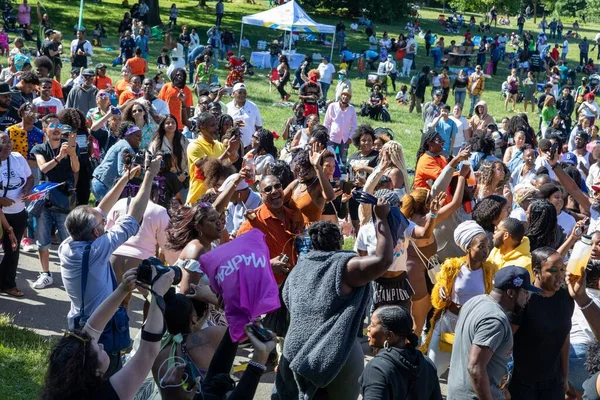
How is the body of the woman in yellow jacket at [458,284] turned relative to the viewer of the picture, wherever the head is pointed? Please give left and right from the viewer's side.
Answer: facing the viewer and to the right of the viewer

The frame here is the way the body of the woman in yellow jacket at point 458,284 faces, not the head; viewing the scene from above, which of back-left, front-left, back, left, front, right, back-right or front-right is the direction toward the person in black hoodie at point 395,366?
front-right

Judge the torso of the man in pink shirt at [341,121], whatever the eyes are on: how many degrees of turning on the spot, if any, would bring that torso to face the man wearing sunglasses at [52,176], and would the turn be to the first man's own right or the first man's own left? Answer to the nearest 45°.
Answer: approximately 45° to the first man's own right

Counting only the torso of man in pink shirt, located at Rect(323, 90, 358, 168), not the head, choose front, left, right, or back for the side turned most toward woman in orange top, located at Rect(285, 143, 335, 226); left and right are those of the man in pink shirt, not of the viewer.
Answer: front

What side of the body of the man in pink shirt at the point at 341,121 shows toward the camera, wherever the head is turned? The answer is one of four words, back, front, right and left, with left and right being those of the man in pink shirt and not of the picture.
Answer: front

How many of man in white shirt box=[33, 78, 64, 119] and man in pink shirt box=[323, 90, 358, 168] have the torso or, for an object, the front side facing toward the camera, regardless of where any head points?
2

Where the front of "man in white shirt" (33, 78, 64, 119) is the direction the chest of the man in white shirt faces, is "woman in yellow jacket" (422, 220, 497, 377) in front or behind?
in front

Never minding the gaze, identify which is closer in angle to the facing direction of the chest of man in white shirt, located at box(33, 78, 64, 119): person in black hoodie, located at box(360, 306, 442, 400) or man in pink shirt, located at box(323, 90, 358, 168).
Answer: the person in black hoodie

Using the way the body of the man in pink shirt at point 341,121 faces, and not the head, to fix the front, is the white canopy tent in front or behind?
behind

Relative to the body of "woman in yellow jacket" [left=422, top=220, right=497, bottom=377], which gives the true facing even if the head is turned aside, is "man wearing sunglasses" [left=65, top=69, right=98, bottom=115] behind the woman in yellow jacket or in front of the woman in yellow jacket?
behind

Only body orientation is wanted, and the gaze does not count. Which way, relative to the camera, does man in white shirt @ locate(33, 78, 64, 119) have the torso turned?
toward the camera

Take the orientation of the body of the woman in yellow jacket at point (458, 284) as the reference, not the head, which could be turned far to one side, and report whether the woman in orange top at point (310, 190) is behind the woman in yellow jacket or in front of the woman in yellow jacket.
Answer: behind

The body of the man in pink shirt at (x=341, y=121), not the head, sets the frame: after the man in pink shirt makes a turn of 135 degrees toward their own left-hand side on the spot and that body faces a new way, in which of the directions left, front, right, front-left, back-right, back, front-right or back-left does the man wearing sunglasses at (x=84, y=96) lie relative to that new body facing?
back-left
